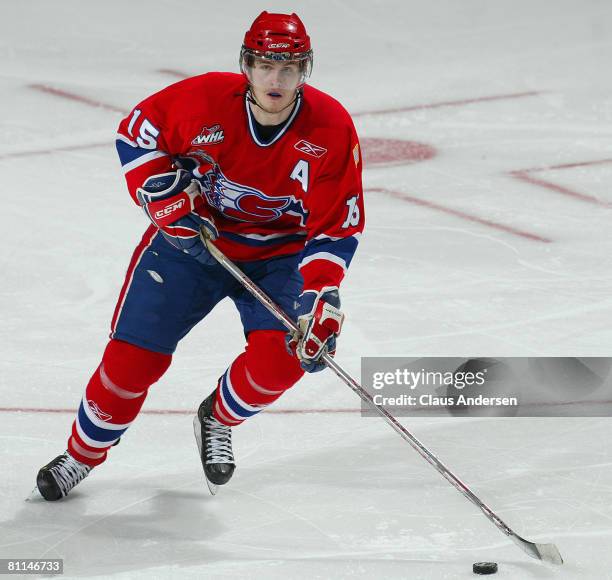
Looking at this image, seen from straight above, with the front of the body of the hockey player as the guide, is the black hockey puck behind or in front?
in front

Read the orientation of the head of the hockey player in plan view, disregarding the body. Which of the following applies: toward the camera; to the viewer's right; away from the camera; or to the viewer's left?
toward the camera

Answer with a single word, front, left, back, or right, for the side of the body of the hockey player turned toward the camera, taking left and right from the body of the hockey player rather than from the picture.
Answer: front
